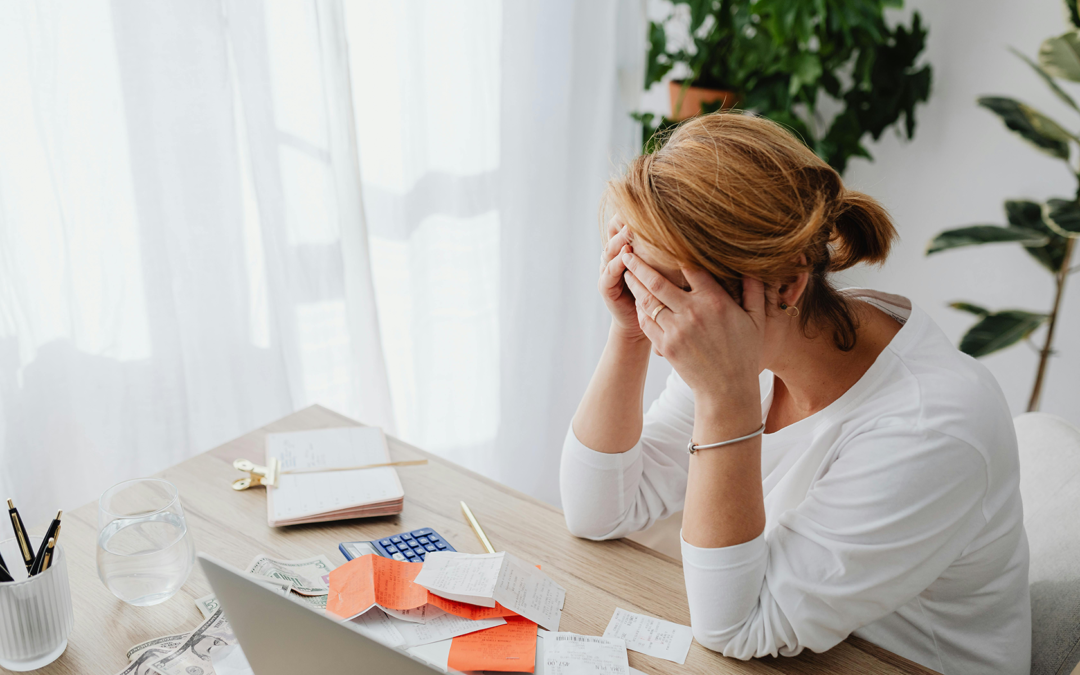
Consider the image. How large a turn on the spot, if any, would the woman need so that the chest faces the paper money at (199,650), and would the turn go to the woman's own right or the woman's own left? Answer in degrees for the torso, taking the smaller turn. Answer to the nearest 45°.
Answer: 0° — they already face it

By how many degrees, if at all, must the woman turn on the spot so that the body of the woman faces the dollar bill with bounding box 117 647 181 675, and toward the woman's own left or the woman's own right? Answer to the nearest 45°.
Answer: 0° — they already face it

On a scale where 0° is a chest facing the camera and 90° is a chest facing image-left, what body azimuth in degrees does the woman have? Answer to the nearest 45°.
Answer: approximately 45°

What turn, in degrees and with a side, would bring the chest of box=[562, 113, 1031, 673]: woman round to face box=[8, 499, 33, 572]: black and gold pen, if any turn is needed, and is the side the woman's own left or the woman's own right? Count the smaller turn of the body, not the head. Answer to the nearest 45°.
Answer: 0° — they already face it

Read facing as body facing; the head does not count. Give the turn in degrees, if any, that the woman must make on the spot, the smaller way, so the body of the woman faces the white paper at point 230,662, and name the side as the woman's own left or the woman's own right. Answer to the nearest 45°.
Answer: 0° — they already face it

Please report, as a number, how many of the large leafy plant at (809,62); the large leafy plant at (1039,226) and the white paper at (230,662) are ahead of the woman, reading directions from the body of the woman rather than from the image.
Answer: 1

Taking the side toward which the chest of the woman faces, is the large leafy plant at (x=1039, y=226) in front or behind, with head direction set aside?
behind

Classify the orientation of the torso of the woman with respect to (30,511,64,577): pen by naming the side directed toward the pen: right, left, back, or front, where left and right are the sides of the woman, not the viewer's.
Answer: front
